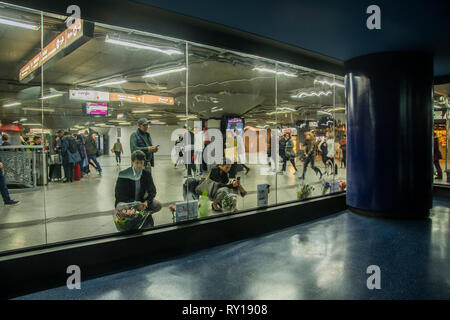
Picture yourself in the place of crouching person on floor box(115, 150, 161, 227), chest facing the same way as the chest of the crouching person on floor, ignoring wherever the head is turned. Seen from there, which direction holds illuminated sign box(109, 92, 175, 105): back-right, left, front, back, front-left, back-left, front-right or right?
back

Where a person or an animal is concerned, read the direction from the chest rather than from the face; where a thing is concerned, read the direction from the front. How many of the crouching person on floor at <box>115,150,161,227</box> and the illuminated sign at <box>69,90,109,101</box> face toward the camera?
2

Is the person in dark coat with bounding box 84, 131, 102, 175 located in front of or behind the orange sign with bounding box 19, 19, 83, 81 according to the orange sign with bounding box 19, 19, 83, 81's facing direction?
behind

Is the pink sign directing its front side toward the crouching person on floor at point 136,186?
yes

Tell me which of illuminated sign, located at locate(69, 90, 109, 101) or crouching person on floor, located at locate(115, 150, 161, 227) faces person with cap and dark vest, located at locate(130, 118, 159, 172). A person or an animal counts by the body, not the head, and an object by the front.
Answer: the illuminated sign

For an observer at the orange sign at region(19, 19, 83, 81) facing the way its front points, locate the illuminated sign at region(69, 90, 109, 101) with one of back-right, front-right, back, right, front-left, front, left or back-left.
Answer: back-right

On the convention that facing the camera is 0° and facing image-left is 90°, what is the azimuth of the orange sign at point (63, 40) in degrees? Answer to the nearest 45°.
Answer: approximately 45°

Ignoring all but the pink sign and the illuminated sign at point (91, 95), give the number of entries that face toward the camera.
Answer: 2

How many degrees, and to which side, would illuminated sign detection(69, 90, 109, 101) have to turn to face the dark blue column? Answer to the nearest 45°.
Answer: approximately 45° to its left

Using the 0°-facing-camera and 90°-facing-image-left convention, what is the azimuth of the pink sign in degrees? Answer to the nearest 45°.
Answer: approximately 0°

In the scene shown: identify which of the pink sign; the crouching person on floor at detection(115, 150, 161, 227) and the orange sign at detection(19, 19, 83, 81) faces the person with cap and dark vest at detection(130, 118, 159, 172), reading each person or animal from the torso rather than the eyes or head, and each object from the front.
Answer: the pink sign
